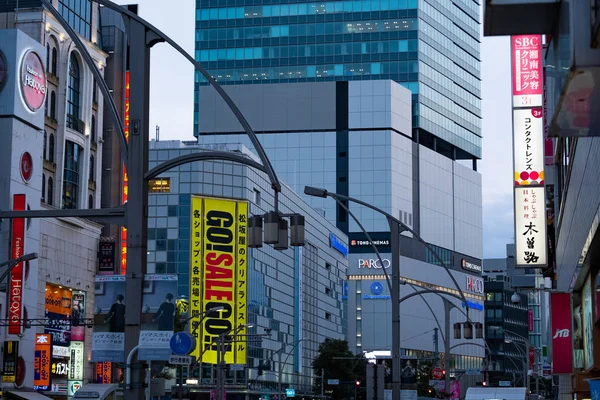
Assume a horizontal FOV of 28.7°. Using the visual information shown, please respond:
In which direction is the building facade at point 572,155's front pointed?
to the viewer's left

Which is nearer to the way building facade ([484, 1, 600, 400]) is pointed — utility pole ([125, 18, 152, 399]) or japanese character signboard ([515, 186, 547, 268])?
the utility pole

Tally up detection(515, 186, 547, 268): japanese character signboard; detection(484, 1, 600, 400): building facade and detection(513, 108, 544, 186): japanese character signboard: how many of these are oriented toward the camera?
2

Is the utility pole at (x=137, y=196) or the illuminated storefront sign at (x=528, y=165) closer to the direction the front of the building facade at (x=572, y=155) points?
the utility pole

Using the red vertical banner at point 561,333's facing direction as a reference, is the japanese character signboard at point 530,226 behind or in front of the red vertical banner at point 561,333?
behind
